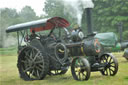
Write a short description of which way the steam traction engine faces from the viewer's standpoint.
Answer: facing the viewer and to the right of the viewer
